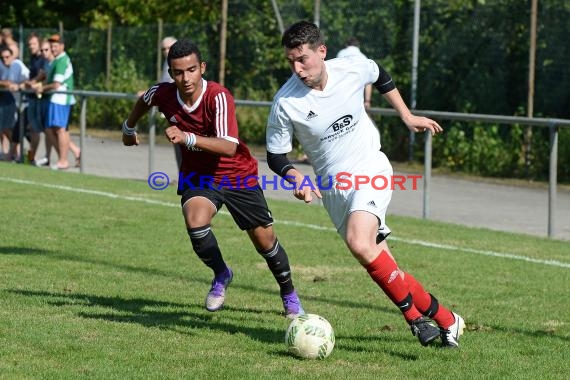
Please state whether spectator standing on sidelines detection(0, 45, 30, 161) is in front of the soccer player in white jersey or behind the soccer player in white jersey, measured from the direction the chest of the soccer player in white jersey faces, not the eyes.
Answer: behind

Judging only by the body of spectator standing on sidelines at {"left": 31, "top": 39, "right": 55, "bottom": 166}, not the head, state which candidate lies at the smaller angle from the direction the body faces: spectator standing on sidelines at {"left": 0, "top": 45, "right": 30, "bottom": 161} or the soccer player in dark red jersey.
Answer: the soccer player in dark red jersey

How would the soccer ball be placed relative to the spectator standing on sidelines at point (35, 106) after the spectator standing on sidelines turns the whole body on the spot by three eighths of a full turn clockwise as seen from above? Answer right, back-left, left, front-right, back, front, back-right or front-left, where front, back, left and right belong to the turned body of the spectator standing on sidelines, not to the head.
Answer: back

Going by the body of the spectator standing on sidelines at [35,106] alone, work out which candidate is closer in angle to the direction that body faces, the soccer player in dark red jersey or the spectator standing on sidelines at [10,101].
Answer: the soccer player in dark red jersey

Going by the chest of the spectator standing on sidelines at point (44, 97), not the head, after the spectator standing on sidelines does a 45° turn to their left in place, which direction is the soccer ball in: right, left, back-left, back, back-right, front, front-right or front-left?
front

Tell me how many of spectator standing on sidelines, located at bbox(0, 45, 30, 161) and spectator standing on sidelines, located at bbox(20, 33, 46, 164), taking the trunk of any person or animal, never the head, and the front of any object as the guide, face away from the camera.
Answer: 0

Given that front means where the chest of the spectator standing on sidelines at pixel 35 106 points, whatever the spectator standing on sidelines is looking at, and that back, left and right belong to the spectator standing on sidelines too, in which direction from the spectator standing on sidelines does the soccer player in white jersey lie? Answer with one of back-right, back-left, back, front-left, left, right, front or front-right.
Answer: front-left

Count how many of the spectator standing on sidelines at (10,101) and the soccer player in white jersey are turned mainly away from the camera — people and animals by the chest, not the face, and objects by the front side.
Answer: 0

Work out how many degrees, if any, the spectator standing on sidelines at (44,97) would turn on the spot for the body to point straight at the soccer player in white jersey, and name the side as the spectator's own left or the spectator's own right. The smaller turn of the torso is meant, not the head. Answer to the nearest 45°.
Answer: approximately 45° to the spectator's own left

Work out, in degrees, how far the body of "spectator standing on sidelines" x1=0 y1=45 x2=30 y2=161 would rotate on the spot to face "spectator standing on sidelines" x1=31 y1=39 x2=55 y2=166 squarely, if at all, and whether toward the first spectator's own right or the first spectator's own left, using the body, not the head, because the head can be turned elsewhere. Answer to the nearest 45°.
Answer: approximately 45° to the first spectator's own left

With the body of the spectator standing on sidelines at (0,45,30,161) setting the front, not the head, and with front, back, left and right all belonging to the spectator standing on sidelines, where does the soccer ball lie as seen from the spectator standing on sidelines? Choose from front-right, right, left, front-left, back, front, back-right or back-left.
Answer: front-left
